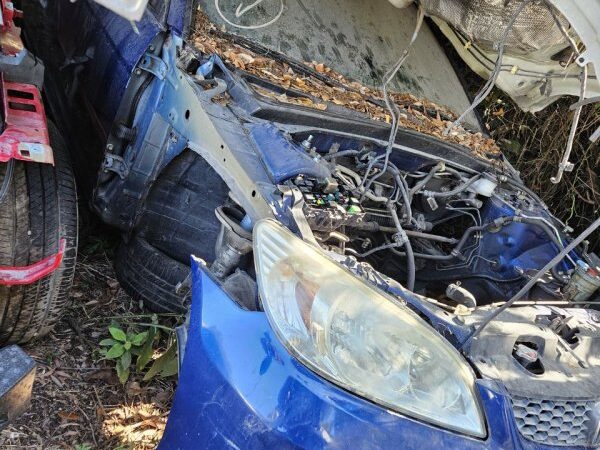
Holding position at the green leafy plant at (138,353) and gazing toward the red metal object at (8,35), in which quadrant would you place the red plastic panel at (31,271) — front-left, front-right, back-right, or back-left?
front-left

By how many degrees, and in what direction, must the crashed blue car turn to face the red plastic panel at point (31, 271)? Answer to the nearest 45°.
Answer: approximately 135° to its right

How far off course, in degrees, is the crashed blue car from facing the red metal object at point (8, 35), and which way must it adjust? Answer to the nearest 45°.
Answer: approximately 135° to its right

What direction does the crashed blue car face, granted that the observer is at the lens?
facing the viewer and to the right of the viewer
